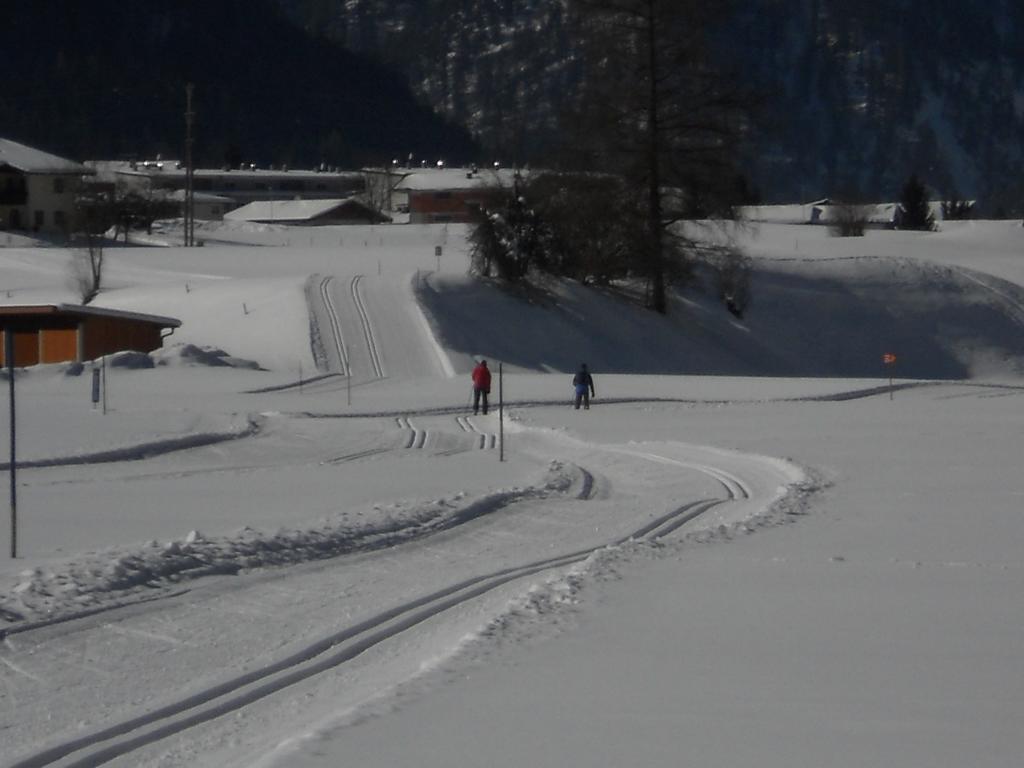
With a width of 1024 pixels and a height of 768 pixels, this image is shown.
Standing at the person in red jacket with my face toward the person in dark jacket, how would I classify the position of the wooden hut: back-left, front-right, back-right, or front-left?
back-left

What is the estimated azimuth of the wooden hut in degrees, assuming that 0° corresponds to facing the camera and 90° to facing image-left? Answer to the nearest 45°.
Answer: approximately 0°

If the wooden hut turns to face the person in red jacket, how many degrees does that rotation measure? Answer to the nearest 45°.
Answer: approximately 45° to its left
